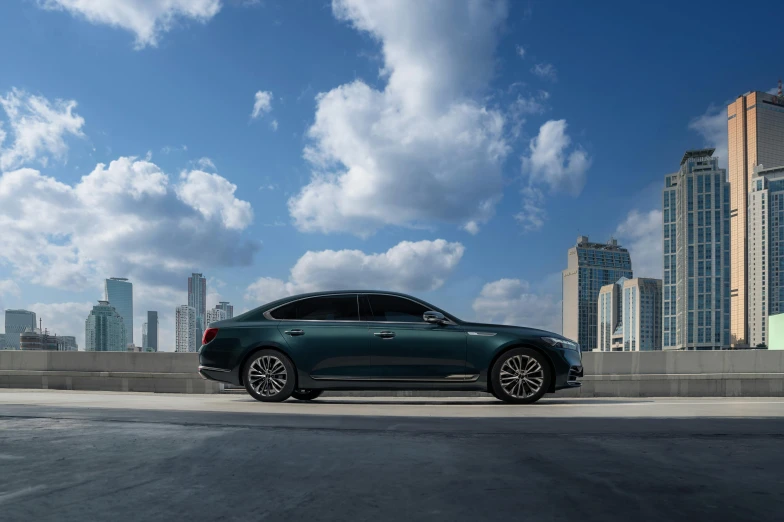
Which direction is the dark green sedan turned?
to the viewer's right

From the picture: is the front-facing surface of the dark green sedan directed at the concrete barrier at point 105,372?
no
